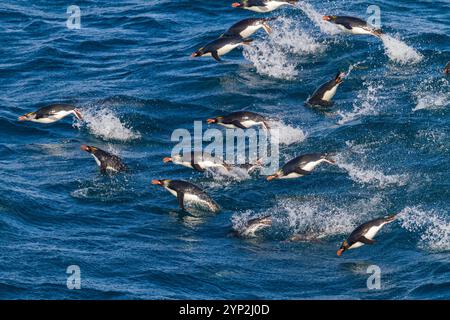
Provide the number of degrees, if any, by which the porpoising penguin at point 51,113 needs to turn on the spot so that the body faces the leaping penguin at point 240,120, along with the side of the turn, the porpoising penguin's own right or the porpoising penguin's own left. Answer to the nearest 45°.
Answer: approximately 135° to the porpoising penguin's own left

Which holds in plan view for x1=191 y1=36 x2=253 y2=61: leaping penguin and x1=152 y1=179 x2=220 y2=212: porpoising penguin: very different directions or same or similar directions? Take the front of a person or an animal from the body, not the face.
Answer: same or similar directions

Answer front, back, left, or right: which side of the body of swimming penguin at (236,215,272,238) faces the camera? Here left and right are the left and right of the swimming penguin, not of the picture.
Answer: left

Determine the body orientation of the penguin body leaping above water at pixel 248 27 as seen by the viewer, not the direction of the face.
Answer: to the viewer's left

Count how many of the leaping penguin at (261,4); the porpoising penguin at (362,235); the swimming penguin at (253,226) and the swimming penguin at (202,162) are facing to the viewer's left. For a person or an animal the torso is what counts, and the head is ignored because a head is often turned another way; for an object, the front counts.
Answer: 4

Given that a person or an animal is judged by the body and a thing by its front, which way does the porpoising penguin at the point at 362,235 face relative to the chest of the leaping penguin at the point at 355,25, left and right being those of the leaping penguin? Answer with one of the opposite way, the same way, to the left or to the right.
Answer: the same way

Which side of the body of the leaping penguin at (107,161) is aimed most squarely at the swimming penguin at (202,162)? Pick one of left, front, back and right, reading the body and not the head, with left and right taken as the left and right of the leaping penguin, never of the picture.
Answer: back

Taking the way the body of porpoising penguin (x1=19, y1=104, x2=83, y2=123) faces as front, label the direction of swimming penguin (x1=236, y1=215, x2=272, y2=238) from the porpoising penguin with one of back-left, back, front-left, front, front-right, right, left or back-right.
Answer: back-left

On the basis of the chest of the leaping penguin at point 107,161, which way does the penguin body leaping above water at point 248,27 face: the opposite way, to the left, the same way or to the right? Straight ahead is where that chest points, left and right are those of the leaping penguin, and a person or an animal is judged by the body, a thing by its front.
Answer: the same way

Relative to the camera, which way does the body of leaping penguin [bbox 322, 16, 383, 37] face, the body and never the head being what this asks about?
to the viewer's left

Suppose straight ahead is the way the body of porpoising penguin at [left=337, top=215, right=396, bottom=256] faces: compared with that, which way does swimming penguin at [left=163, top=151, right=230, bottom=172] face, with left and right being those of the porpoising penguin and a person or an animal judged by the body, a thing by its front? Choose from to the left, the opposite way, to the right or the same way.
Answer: the same way

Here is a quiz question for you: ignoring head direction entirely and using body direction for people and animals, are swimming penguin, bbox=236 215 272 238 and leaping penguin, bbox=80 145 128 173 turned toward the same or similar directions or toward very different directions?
same or similar directions

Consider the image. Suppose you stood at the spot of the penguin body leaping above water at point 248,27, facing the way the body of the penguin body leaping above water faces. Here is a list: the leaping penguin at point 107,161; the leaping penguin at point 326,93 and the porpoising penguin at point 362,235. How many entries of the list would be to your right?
0

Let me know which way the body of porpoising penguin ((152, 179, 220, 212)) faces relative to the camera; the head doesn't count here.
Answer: to the viewer's left

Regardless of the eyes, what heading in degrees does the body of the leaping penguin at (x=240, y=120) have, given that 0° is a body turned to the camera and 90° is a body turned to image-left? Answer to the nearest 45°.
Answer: approximately 90°

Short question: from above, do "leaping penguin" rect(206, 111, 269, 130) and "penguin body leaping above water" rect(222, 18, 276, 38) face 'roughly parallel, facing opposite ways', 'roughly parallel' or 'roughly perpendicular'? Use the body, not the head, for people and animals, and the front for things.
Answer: roughly parallel

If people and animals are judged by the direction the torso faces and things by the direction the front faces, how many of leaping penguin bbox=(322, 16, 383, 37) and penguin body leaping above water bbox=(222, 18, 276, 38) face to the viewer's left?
2

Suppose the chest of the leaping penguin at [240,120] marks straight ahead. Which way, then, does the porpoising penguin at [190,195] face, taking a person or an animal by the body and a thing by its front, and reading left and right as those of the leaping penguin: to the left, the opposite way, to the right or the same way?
the same way

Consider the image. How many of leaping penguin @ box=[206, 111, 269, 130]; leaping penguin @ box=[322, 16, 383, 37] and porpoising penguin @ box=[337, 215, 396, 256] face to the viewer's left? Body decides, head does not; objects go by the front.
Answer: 3

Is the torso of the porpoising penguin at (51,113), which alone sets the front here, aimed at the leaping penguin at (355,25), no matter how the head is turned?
no
